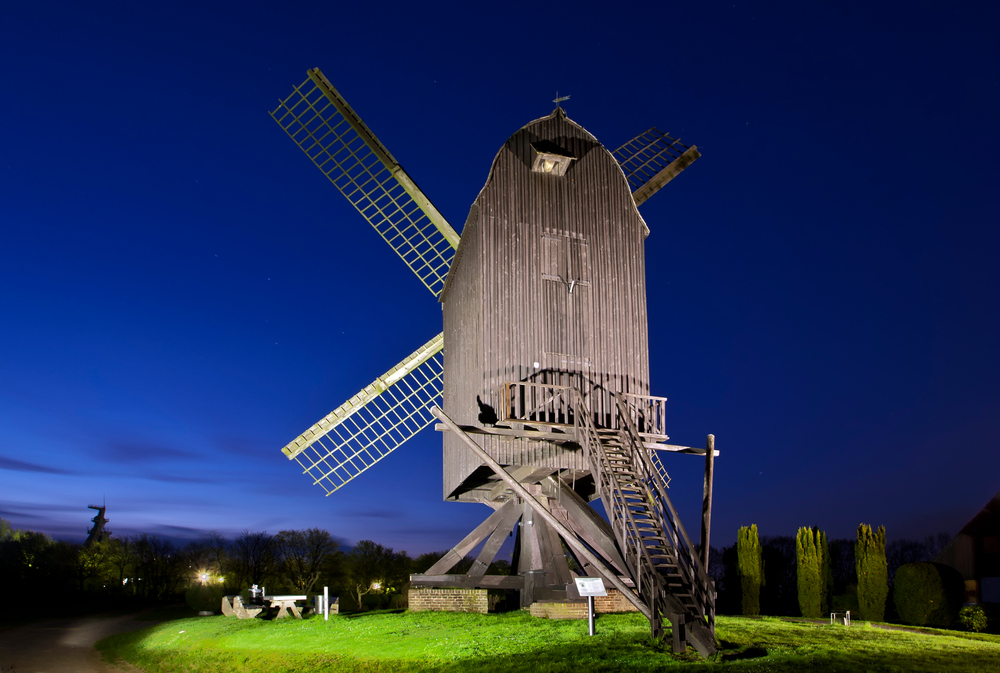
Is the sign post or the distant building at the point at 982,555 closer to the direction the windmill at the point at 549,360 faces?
the distant building

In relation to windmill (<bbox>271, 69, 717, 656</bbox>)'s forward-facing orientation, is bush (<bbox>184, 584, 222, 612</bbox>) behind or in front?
in front

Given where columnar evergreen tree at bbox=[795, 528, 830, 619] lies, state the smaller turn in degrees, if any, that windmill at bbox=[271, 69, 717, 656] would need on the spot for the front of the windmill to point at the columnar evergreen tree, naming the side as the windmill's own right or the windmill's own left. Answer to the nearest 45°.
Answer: approximately 90° to the windmill's own right

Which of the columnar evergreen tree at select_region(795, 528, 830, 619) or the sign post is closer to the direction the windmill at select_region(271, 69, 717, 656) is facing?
the columnar evergreen tree

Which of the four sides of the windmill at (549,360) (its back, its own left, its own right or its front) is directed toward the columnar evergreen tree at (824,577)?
right

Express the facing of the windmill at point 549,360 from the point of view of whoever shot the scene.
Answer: facing away from the viewer and to the left of the viewer

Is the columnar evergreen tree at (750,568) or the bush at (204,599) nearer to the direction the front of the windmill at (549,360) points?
the bush

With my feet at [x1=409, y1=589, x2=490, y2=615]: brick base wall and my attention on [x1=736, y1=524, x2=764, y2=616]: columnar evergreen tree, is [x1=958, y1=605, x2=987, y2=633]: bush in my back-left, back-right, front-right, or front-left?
front-right

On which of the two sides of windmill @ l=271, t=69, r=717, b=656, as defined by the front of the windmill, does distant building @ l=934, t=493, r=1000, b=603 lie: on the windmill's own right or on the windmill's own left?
on the windmill's own right
